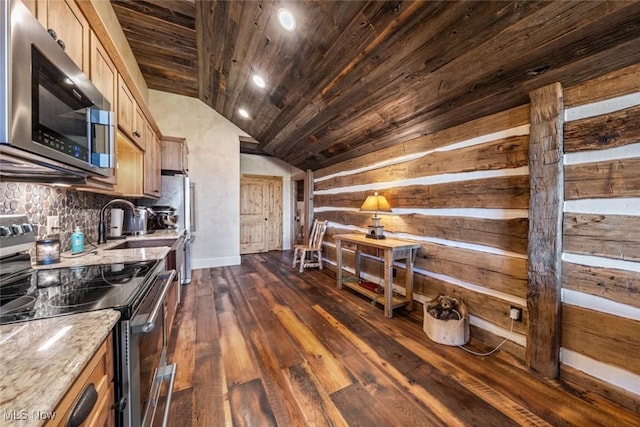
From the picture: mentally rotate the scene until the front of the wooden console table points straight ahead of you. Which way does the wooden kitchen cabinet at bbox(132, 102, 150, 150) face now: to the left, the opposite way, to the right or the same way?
the opposite way

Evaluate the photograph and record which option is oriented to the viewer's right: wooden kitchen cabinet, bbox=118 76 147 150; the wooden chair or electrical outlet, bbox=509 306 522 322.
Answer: the wooden kitchen cabinet

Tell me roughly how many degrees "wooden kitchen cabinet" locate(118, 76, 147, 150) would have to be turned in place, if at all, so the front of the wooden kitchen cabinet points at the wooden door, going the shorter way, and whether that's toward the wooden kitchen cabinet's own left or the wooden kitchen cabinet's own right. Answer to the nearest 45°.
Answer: approximately 45° to the wooden kitchen cabinet's own left

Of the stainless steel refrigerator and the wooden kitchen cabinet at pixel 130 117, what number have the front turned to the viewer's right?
2

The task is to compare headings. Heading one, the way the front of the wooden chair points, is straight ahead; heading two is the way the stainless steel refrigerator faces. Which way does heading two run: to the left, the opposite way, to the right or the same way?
the opposite way

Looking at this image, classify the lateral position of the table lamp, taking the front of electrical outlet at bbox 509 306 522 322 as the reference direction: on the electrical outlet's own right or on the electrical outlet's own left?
on the electrical outlet's own right

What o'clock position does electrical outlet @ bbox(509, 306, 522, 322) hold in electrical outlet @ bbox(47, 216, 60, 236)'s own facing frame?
electrical outlet @ bbox(509, 306, 522, 322) is roughly at 12 o'clock from electrical outlet @ bbox(47, 216, 60, 236).

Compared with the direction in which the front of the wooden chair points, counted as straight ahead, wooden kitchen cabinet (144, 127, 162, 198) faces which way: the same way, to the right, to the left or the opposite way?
the opposite way

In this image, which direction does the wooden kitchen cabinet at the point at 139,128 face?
to the viewer's right

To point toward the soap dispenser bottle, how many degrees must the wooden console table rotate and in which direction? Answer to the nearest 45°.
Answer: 0° — it already faces it

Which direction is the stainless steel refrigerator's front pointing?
to the viewer's right

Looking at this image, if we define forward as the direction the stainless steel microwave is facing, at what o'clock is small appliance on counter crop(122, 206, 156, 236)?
The small appliance on counter is roughly at 8 o'clock from the stainless steel microwave.
